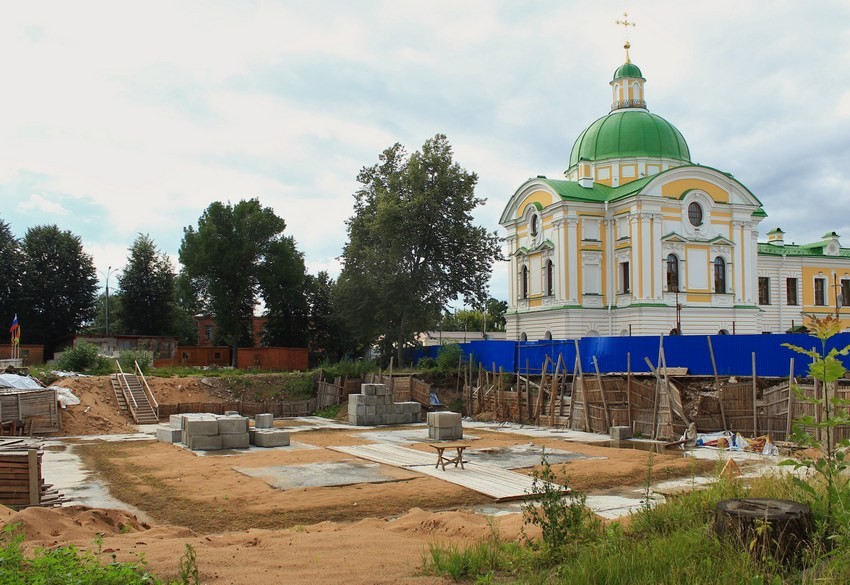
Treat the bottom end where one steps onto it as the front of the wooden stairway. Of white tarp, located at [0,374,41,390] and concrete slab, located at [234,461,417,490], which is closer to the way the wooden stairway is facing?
the concrete slab

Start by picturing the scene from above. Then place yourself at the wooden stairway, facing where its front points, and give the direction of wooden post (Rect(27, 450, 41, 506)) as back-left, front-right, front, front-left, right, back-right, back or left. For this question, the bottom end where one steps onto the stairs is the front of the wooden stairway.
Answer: front-right

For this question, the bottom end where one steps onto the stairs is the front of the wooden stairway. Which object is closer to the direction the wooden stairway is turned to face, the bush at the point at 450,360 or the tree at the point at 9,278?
the bush

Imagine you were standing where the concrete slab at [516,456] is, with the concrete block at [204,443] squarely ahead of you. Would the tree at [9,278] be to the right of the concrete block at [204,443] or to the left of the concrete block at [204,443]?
right

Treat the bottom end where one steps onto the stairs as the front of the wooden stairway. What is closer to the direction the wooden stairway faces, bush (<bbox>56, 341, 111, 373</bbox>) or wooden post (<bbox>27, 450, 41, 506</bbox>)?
the wooden post

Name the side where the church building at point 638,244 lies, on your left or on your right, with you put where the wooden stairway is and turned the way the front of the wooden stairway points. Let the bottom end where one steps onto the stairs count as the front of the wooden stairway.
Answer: on your left

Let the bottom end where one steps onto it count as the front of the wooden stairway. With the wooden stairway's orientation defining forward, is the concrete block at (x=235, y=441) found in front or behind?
in front

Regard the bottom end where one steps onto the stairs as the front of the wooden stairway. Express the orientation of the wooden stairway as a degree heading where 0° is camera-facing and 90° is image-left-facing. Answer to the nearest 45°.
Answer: approximately 315°

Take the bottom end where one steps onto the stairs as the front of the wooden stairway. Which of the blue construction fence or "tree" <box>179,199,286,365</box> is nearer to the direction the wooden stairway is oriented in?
the blue construction fence

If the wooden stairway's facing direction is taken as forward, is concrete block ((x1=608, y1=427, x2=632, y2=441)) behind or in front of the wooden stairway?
in front
